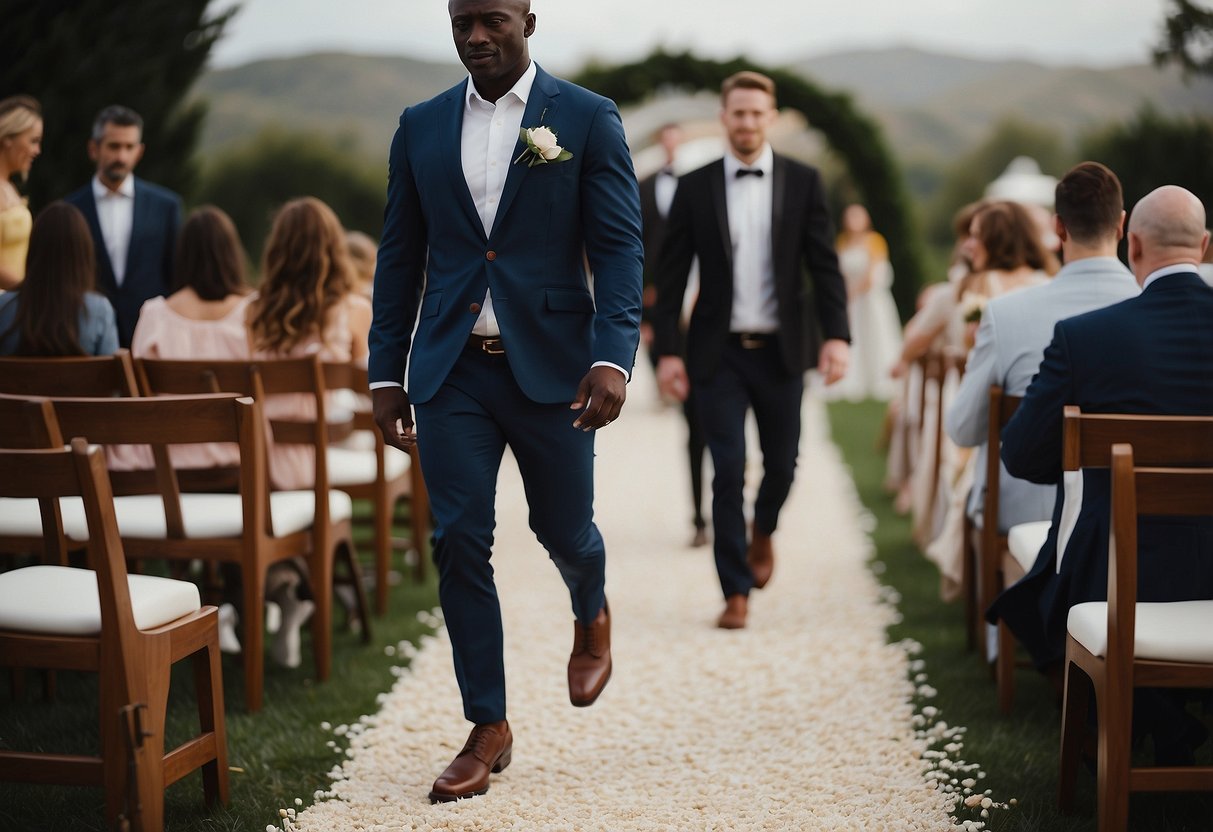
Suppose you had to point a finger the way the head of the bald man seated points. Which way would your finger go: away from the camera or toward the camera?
away from the camera

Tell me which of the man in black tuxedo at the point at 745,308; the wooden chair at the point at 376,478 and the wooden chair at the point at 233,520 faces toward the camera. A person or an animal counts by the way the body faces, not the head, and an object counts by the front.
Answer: the man in black tuxedo

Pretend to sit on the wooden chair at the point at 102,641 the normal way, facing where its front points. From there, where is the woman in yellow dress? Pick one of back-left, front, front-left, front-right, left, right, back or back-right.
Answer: front-left

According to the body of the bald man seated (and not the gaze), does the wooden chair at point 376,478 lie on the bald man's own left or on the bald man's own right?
on the bald man's own left

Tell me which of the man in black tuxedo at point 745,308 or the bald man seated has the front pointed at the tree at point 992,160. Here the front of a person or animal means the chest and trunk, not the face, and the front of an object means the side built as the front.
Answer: the bald man seated

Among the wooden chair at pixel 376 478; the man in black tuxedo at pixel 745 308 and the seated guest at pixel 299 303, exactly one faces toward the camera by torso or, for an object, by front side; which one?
the man in black tuxedo

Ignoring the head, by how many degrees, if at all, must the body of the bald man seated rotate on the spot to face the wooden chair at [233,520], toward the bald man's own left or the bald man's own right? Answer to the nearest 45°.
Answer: approximately 90° to the bald man's own left

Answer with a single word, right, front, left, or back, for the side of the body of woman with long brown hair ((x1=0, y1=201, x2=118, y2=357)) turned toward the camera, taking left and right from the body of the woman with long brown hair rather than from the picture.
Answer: back

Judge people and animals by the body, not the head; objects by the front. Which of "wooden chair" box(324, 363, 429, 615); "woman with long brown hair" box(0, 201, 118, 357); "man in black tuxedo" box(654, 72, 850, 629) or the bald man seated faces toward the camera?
the man in black tuxedo

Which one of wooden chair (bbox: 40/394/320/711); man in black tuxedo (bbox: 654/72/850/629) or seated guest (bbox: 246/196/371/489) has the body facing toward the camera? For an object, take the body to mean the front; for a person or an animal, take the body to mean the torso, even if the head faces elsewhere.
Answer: the man in black tuxedo

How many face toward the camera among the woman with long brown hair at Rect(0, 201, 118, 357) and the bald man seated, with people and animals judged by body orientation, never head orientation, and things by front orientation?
0

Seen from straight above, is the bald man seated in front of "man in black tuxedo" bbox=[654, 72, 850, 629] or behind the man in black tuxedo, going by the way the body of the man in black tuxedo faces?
in front

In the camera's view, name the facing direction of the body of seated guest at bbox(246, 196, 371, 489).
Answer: away from the camera

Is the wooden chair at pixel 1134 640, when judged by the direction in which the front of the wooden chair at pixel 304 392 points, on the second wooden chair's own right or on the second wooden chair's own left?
on the second wooden chair's own right

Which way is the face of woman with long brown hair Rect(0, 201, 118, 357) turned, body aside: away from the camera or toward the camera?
away from the camera

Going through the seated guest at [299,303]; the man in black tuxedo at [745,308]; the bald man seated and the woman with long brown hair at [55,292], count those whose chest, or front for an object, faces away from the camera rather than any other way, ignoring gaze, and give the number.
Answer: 3
